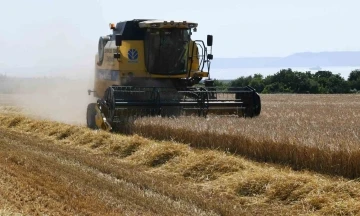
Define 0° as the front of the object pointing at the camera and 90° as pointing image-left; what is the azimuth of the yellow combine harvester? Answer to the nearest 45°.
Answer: approximately 315°
